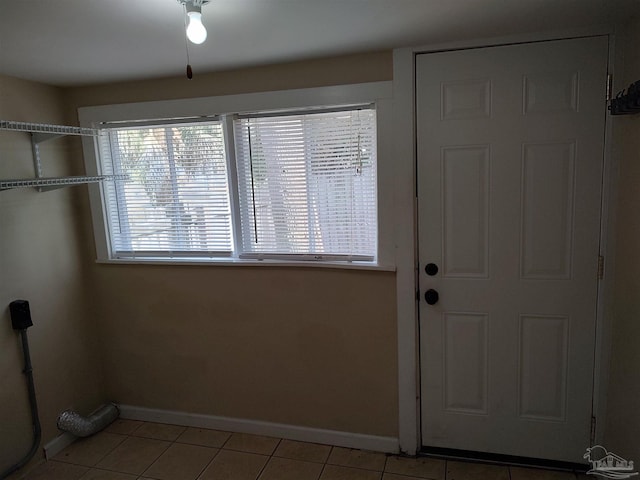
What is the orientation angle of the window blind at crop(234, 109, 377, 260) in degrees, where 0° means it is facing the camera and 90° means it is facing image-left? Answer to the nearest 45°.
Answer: approximately 0°

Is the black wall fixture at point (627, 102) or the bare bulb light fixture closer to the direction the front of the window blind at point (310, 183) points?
the bare bulb light fixture

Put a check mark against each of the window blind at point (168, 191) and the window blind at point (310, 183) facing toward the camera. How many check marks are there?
2

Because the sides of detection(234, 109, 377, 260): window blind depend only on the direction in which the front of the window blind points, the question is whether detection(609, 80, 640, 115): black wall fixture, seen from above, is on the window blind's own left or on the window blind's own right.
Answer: on the window blind's own left

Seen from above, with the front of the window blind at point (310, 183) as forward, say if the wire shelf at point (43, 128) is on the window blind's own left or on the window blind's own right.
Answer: on the window blind's own right

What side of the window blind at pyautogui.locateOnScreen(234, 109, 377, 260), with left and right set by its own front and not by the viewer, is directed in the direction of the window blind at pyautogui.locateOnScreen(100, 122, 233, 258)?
right

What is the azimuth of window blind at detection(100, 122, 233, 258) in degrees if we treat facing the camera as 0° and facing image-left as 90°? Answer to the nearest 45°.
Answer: approximately 0°

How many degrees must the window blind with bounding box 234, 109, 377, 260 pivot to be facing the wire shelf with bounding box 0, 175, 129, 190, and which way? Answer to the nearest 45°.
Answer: approximately 90° to its right

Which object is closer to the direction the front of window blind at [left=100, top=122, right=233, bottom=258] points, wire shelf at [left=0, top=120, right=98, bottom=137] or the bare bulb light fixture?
the bare bulb light fixture
